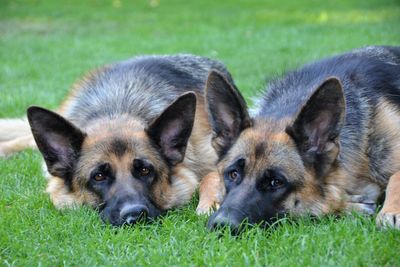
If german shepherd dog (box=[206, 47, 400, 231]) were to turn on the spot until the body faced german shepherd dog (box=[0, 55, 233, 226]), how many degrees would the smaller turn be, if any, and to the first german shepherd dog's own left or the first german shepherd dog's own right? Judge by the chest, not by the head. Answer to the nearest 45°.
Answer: approximately 45° to the first german shepherd dog's own right

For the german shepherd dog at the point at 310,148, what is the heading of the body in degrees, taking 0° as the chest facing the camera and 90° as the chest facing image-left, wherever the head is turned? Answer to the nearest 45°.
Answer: approximately 45°
